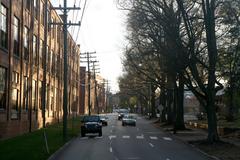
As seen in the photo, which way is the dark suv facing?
toward the camera
